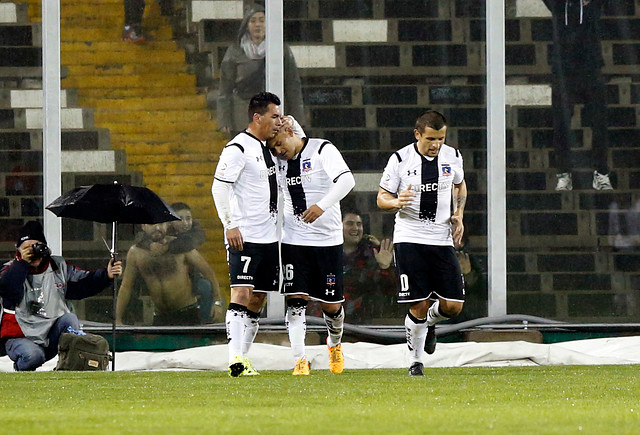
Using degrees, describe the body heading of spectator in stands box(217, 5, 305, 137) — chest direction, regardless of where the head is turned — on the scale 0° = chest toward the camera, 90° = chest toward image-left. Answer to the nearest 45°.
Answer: approximately 0°

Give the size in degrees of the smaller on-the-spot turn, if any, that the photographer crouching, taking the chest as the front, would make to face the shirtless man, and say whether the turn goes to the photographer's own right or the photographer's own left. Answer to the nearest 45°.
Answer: approximately 90° to the photographer's own left

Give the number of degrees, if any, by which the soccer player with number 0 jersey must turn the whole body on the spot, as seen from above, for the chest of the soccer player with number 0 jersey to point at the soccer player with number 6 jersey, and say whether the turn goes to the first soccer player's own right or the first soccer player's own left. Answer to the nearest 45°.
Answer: approximately 90° to the first soccer player's own right

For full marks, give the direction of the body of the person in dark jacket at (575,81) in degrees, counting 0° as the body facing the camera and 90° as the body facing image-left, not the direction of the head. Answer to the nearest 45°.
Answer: approximately 0°

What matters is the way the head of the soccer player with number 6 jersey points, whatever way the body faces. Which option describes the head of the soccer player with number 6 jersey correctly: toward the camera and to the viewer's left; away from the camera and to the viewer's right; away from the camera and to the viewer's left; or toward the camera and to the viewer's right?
toward the camera and to the viewer's left

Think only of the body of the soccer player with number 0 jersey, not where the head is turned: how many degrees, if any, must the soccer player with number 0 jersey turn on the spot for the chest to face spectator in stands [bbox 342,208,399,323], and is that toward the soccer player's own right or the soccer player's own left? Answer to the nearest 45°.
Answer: approximately 180°

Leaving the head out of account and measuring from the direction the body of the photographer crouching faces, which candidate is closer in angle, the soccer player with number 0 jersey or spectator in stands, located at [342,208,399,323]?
the soccer player with number 0 jersey
